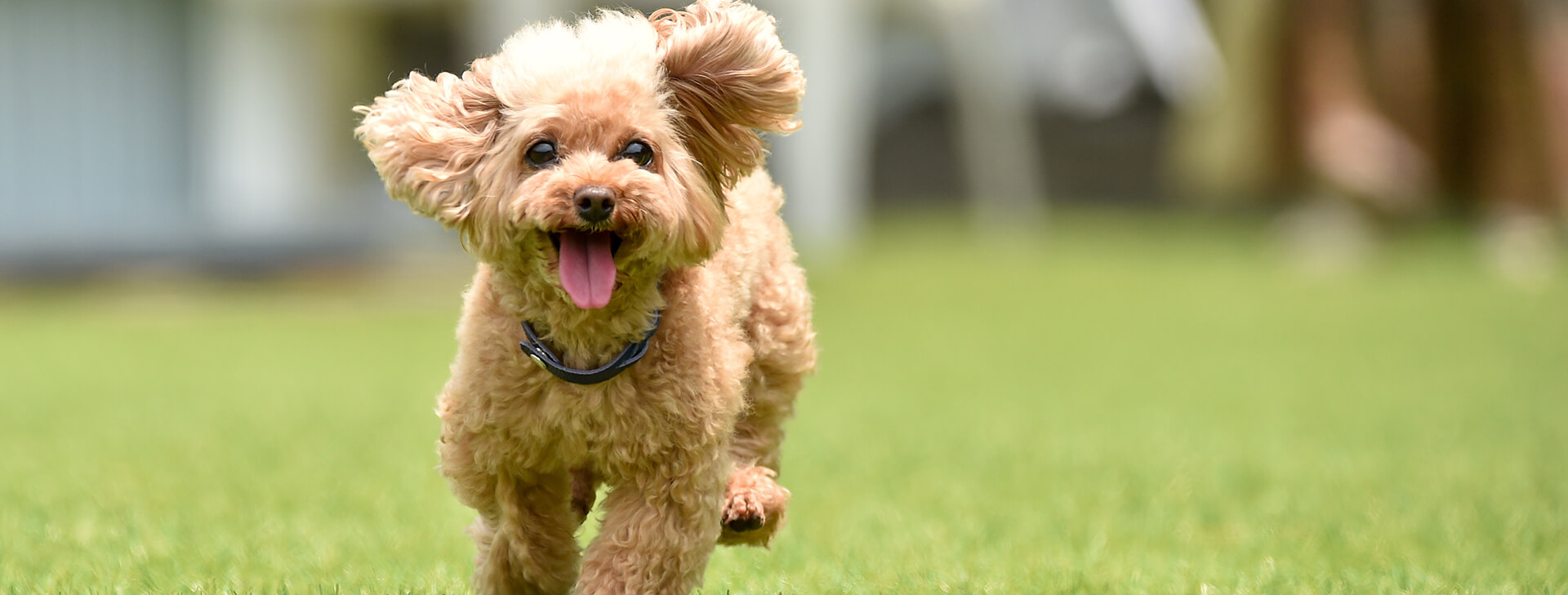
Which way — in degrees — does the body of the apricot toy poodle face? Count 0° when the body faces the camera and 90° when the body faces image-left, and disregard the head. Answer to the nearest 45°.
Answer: approximately 0°
